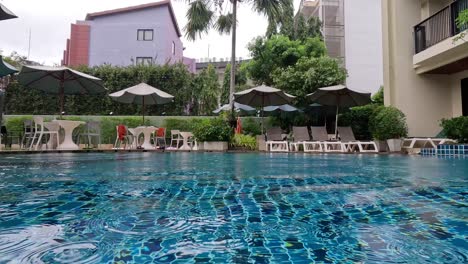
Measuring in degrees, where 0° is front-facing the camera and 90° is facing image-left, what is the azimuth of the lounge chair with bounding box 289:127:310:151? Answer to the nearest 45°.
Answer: approximately 45°

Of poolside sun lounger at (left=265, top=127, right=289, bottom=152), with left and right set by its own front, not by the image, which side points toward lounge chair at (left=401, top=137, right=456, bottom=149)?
left

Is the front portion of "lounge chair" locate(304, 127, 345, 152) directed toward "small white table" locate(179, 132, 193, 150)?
no

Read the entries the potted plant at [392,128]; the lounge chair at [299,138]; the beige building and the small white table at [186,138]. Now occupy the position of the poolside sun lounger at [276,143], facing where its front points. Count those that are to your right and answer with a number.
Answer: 1

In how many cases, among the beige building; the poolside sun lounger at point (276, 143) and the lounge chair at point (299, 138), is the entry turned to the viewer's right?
0

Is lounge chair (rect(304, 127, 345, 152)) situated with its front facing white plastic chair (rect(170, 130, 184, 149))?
no

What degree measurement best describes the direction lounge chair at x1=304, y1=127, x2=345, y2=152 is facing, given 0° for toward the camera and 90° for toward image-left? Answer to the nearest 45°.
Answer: approximately 315°

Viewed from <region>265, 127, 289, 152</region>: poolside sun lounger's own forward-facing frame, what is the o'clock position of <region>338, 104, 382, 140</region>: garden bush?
The garden bush is roughly at 8 o'clock from the poolside sun lounger.

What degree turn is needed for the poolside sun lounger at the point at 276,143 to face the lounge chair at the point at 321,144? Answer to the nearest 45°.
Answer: approximately 90° to its left

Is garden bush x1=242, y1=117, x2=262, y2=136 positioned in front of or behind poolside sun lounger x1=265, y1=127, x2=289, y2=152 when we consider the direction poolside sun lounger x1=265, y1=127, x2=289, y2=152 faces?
behind

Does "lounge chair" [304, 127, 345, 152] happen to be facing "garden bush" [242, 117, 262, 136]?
no

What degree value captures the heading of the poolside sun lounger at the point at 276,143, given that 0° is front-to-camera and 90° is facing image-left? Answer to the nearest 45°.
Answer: approximately 0°

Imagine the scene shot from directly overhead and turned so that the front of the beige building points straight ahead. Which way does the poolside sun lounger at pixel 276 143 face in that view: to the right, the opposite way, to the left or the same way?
to the left

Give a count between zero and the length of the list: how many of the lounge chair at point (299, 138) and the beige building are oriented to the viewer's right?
0

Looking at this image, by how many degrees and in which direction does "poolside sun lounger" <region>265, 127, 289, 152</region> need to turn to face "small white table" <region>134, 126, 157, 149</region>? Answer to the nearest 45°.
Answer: approximately 90° to its right

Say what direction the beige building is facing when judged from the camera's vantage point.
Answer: facing the viewer and to the left of the viewer

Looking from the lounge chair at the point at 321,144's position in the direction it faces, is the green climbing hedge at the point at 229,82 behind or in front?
behind

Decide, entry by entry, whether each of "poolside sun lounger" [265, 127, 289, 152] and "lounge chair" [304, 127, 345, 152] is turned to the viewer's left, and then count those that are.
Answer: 0

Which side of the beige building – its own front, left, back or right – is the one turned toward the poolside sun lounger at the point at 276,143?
front
